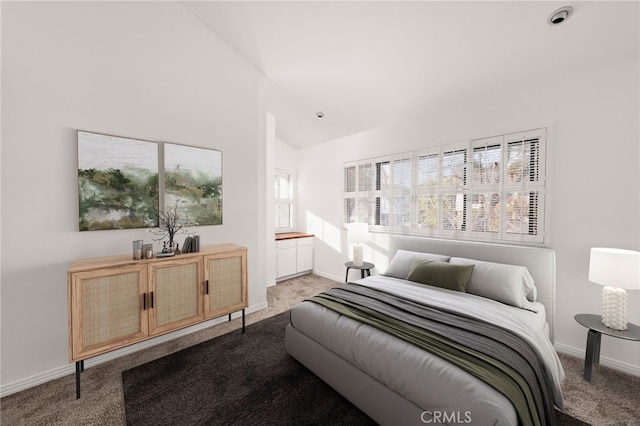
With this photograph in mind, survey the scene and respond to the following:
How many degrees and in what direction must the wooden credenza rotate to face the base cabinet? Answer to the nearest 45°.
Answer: approximately 90° to its left

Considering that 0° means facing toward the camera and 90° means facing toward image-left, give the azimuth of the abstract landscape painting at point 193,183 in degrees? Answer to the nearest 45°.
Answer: approximately 315°

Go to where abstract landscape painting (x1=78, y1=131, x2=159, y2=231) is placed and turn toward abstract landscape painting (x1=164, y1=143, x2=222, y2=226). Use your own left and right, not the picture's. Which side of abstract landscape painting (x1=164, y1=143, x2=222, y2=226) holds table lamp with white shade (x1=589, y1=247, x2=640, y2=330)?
right

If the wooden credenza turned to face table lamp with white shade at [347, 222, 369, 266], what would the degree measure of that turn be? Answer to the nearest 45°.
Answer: approximately 45° to its left

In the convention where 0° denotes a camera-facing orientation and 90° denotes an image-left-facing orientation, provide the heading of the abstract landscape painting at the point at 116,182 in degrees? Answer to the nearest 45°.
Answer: approximately 315°

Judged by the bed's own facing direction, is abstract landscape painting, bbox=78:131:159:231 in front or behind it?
in front

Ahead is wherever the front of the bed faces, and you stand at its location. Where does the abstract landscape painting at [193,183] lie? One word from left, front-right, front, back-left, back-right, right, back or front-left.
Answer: front-right

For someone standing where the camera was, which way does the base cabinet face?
facing the viewer and to the right of the viewer

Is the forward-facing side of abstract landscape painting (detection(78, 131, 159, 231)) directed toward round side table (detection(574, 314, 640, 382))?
yes

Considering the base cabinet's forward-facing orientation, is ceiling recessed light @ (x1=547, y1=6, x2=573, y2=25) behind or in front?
in front

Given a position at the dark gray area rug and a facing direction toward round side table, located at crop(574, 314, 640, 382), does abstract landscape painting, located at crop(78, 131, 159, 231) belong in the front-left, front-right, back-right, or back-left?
back-left

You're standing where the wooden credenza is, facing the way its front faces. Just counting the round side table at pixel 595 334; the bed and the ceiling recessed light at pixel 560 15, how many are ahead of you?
3
